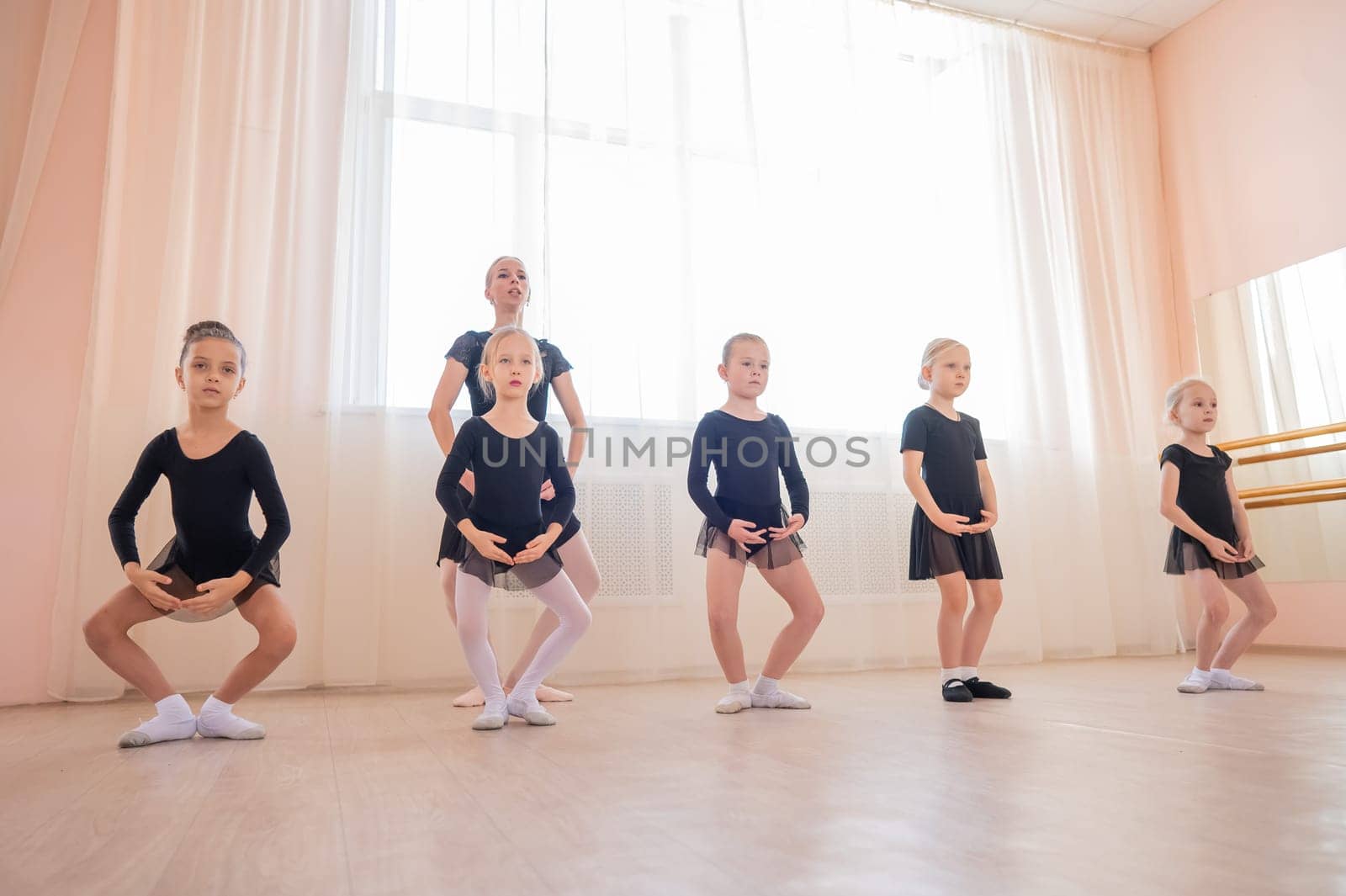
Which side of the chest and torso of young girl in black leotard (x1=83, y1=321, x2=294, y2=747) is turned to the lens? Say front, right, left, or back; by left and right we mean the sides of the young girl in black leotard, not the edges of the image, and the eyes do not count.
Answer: front

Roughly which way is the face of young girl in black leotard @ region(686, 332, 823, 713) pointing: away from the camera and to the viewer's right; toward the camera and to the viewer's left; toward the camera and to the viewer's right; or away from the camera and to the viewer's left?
toward the camera and to the viewer's right

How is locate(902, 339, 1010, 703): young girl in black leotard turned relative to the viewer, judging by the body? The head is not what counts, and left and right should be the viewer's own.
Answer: facing the viewer and to the right of the viewer

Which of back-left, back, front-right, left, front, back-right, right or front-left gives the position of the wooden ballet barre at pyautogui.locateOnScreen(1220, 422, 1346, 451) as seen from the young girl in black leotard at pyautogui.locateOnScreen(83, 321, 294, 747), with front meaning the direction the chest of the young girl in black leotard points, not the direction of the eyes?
left

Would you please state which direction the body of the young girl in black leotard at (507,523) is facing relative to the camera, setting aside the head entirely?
toward the camera

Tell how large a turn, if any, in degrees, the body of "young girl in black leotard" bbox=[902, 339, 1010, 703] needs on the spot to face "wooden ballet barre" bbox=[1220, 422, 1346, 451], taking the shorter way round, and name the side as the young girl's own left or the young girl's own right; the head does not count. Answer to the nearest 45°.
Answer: approximately 90° to the young girl's own left

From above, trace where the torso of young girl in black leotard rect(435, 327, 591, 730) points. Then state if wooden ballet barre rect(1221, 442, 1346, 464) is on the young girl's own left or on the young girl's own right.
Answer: on the young girl's own left

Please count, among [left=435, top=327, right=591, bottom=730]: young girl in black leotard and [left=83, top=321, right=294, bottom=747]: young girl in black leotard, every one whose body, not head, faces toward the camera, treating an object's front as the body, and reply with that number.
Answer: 2

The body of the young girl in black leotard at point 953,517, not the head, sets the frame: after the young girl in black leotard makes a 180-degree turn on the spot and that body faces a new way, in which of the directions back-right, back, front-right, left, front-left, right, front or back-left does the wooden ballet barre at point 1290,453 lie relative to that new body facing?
right

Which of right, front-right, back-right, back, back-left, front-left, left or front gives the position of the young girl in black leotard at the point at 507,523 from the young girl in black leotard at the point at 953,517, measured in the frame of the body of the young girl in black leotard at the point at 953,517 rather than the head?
right

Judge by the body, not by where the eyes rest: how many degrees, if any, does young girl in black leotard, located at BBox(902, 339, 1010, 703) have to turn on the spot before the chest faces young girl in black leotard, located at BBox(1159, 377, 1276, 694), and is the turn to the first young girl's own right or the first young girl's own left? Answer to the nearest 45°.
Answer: approximately 90° to the first young girl's own left

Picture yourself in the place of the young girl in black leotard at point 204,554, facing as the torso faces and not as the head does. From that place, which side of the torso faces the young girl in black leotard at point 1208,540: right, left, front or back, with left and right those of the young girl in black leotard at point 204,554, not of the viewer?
left
